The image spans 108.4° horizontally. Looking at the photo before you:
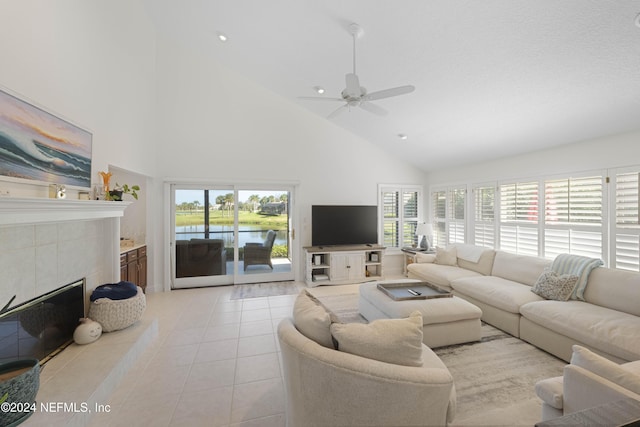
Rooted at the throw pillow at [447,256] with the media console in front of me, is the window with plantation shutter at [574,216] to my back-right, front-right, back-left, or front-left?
back-left

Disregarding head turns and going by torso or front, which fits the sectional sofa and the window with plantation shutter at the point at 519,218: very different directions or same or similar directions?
same or similar directions

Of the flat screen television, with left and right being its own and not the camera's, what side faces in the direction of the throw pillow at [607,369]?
front

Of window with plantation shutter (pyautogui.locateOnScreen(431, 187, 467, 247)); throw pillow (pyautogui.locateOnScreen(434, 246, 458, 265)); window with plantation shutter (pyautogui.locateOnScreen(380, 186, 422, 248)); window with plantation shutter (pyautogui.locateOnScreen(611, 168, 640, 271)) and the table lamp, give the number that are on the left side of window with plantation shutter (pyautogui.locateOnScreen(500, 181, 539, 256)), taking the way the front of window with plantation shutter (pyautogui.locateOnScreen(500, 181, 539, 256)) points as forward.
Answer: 1

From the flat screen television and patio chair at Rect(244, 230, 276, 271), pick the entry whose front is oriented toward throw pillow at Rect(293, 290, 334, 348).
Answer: the flat screen television

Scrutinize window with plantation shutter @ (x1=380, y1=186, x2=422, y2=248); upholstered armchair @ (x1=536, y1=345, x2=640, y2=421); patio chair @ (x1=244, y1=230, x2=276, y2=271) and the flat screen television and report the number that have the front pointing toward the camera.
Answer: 2

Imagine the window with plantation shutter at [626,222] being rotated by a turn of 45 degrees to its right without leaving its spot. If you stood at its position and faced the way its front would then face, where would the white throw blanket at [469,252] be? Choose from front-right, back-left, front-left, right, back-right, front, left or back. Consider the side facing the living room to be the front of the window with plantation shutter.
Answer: front

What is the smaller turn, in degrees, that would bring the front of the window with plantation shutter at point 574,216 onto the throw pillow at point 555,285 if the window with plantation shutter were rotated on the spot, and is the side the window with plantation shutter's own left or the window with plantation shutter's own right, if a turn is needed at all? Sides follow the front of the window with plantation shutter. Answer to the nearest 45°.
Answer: approximately 45° to the window with plantation shutter's own left

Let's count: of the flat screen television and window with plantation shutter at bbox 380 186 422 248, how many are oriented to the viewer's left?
0

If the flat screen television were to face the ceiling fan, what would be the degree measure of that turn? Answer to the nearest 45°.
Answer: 0° — it already faces it

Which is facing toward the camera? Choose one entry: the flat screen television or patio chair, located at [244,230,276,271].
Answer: the flat screen television

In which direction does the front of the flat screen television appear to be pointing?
toward the camera

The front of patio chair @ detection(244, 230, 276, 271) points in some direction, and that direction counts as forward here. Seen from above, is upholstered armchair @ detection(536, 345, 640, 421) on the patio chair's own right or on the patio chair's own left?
on the patio chair's own left
